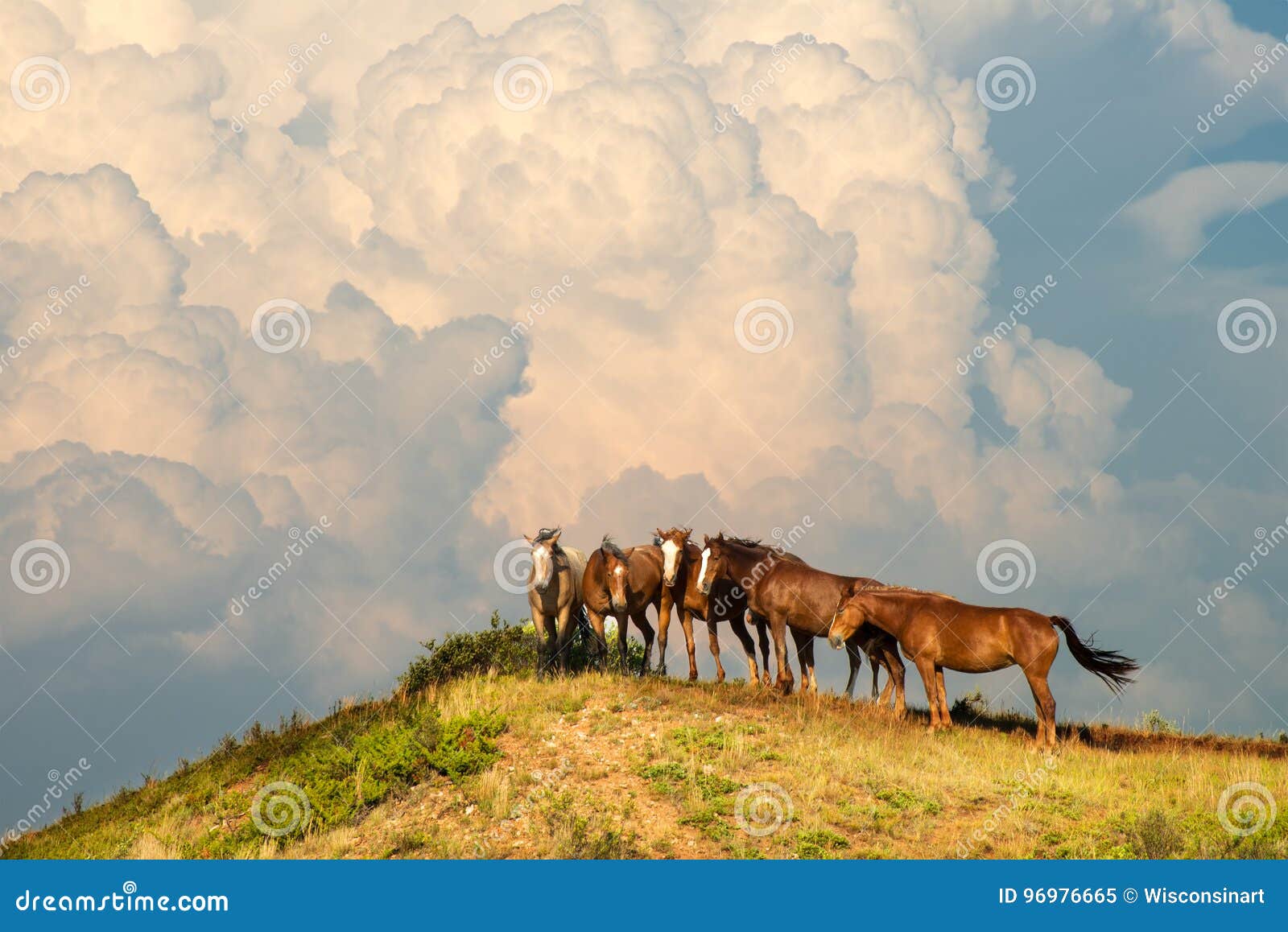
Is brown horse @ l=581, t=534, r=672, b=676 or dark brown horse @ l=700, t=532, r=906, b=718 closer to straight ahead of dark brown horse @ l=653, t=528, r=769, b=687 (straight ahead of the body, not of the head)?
the brown horse

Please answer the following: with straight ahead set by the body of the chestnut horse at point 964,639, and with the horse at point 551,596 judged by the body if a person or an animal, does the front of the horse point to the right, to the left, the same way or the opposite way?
to the left

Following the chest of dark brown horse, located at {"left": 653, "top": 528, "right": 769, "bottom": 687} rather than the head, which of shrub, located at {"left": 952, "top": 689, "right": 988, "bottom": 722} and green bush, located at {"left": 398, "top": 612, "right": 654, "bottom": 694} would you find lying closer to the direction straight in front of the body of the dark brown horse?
the green bush

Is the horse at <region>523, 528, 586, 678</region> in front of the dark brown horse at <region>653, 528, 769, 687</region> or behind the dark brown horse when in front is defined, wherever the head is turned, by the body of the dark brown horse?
in front

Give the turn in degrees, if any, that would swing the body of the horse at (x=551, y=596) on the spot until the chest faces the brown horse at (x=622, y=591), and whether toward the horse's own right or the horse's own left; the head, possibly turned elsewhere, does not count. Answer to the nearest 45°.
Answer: approximately 90° to the horse's own left

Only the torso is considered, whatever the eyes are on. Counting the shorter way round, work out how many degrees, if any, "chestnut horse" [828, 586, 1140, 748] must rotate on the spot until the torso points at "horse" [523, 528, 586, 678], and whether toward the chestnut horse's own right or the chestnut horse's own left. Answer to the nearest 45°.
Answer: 0° — it already faces it

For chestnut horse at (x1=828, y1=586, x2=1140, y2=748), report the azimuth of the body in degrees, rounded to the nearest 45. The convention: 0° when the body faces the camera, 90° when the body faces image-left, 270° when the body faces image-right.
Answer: approximately 90°

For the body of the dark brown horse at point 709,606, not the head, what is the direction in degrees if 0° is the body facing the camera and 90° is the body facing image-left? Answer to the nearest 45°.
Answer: approximately 45°

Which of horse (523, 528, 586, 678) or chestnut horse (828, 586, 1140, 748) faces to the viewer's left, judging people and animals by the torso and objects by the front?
the chestnut horse
